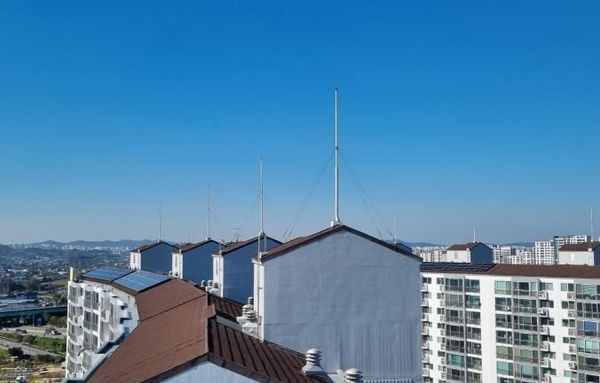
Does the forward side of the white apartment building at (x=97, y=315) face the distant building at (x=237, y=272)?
no

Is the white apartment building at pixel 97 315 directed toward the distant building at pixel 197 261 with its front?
no

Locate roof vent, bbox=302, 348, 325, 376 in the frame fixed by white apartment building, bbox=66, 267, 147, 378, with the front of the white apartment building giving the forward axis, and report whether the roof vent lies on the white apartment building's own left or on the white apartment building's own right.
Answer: on the white apartment building's own left

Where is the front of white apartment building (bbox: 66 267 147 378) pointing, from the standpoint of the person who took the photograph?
facing the viewer and to the left of the viewer

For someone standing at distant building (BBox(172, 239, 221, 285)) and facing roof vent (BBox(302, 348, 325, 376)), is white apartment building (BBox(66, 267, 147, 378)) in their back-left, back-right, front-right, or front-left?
front-right

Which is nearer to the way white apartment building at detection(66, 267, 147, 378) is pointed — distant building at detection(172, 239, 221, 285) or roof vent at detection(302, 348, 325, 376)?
the roof vent
